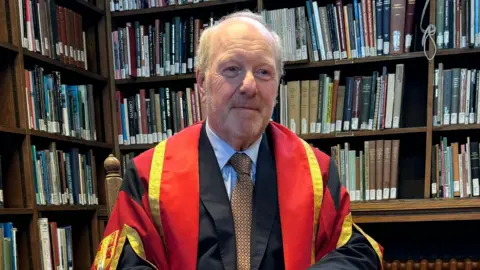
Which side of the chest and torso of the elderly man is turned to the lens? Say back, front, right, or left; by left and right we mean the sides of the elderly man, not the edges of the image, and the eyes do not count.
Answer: front

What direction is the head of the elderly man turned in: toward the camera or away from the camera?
toward the camera

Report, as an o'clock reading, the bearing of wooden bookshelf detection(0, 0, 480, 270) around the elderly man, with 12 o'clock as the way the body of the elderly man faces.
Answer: The wooden bookshelf is roughly at 5 o'clock from the elderly man.

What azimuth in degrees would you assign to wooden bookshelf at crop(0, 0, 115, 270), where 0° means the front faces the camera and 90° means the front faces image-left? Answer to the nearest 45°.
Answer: approximately 315°

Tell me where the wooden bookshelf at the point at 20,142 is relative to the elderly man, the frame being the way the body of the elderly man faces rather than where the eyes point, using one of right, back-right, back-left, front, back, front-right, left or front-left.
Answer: back-right

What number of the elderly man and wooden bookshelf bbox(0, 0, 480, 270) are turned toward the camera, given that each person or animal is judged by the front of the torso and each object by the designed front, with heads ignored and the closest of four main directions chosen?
2

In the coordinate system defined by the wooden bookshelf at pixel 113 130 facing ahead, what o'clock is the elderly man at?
The elderly man is roughly at 11 o'clock from the wooden bookshelf.

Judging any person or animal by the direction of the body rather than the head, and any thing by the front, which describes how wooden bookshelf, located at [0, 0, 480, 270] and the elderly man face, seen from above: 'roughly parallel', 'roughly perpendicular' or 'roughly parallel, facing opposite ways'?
roughly parallel

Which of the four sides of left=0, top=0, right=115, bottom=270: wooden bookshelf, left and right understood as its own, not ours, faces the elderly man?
front

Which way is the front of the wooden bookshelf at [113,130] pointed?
toward the camera
